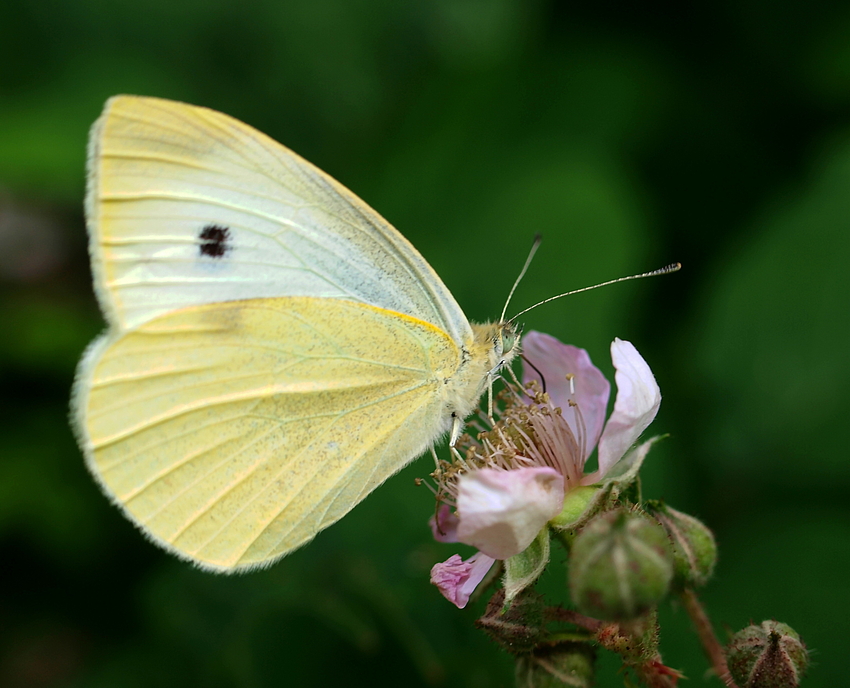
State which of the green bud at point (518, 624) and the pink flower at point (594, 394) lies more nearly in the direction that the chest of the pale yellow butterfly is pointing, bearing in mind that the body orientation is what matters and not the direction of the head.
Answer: the pink flower

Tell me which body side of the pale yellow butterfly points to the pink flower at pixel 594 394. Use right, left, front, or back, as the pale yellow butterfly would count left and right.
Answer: front

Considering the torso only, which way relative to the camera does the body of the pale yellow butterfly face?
to the viewer's right

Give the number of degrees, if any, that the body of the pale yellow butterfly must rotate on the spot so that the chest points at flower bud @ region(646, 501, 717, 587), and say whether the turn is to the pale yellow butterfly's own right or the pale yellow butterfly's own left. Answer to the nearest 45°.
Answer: approximately 45° to the pale yellow butterfly's own right

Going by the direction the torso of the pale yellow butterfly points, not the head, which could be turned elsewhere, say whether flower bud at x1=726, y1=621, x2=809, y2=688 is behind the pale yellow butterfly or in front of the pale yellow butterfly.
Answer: in front

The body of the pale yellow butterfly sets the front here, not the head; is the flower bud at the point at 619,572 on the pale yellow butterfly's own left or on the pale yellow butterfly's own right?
on the pale yellow butterfly's own right

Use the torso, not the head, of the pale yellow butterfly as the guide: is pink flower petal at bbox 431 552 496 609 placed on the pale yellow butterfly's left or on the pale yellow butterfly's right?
on the pale yellow butterfly's right

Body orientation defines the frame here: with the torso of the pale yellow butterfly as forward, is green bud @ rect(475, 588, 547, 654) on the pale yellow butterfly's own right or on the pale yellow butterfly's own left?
on the pale yellow butterfly's own right
